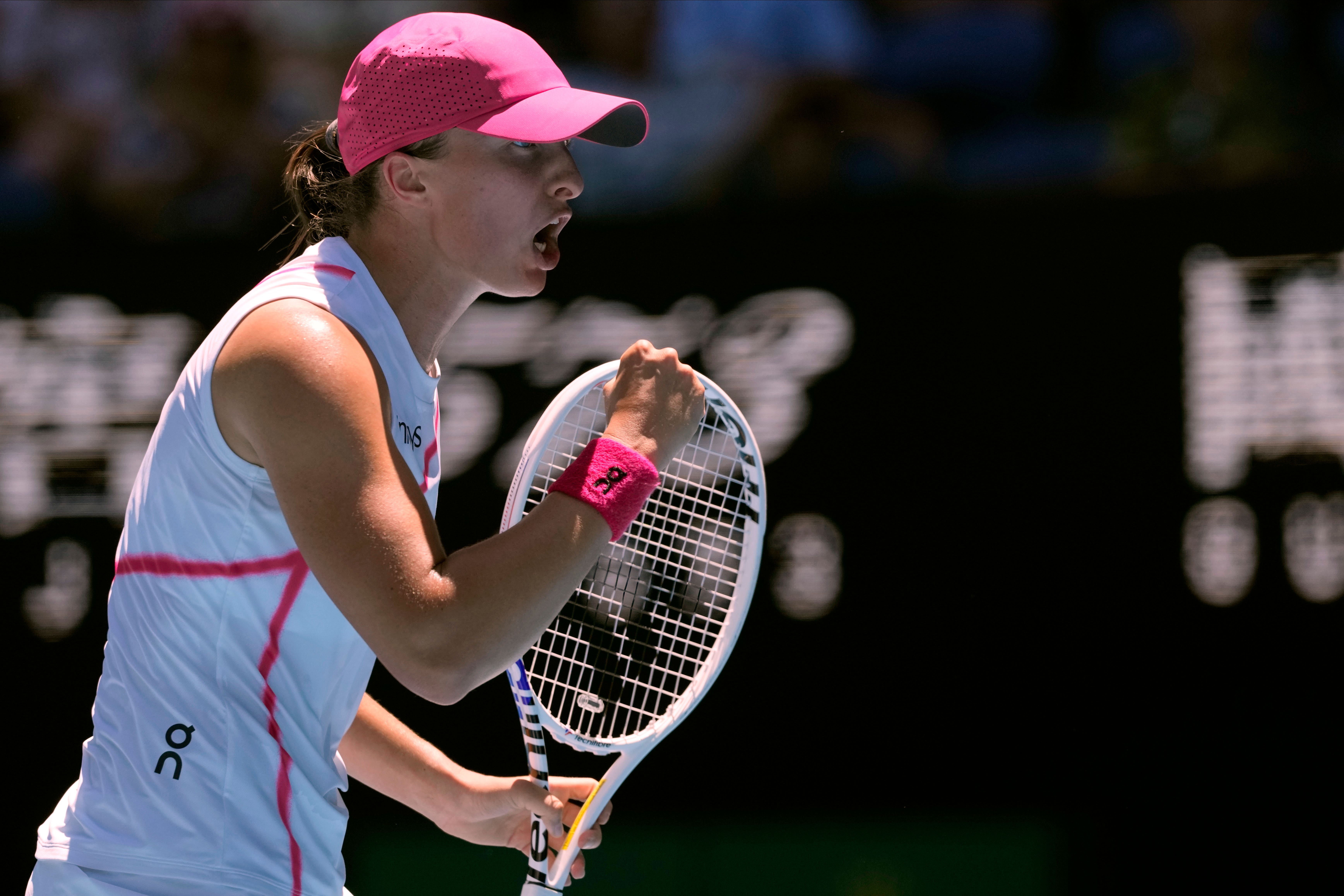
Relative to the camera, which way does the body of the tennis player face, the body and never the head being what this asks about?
to the viewer's right

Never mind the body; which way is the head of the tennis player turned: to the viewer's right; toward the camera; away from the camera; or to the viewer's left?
to the viewer's right
